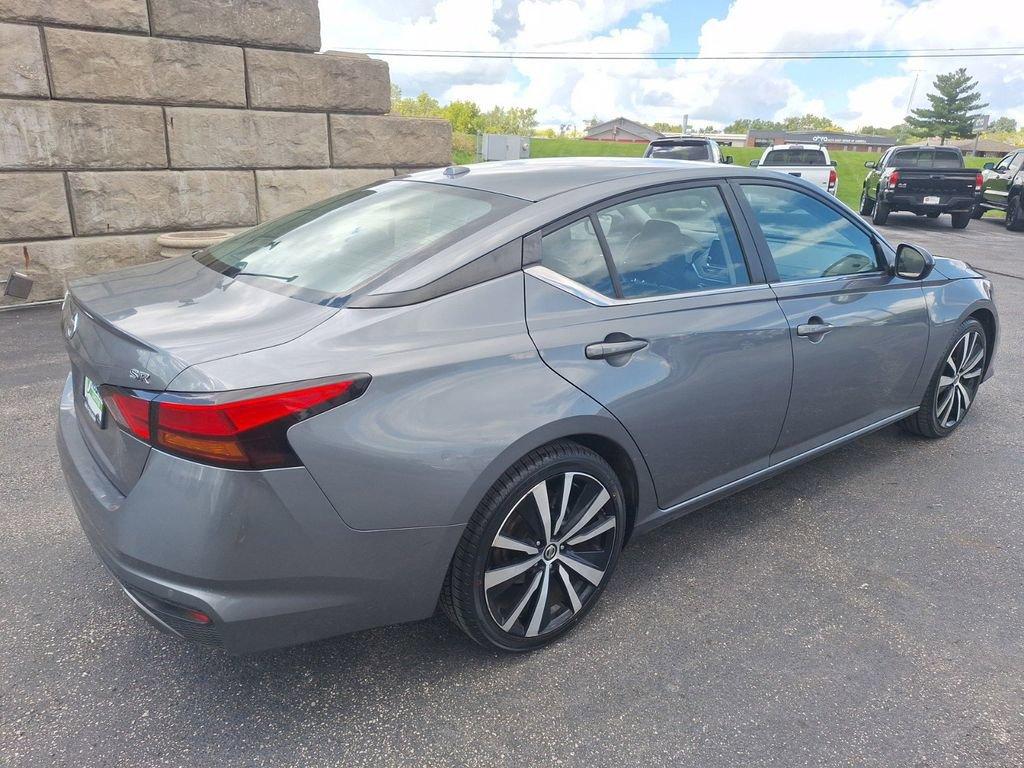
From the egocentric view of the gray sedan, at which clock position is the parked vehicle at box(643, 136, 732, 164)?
The parked vehicle is roughly at 11 o'clock from the gray sedan.

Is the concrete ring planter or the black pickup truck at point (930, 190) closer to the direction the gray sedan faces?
the black pickup truck

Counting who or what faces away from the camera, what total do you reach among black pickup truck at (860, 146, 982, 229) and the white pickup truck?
2

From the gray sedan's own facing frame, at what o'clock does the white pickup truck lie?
The white pickup truck is roughly at 11 o'clock from the gray sedan.

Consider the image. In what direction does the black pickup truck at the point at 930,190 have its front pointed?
away from the camera

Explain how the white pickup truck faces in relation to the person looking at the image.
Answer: facing away from the viewer

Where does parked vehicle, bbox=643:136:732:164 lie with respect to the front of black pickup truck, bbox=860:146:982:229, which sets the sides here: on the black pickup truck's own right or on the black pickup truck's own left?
on the black pickup truck's own left

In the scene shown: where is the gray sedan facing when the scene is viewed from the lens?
facing away from the viewer and to the right of the viewer

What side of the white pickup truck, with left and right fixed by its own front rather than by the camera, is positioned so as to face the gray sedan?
back

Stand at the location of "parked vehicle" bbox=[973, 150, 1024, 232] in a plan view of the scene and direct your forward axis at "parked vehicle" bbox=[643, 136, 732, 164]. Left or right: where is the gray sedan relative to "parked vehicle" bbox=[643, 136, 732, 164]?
left
